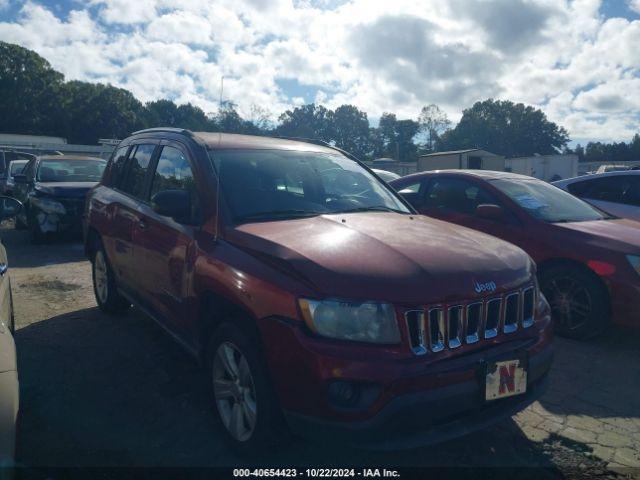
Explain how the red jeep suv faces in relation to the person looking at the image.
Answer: facing the viewer and to the right of the viewer

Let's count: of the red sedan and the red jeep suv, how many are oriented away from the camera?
0

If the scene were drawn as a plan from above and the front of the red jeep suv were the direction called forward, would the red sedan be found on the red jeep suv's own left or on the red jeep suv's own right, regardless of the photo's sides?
on the red jeep suv's own left

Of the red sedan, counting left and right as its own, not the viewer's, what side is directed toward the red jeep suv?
right

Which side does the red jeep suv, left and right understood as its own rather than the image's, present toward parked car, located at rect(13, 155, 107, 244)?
back

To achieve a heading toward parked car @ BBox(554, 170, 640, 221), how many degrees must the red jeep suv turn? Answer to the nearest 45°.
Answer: approximately 90° to its left

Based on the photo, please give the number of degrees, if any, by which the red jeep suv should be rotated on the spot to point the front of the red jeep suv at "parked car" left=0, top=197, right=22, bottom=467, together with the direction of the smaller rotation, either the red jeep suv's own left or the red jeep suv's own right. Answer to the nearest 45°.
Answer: approximately 90° to the red jeep suv's own right

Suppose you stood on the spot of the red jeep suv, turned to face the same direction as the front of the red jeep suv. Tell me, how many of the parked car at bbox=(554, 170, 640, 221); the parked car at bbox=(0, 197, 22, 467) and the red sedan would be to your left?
2

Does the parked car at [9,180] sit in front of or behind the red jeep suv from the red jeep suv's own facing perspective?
behind

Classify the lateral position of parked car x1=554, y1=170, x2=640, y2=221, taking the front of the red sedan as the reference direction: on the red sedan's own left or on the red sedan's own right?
on the red sedan's own left
